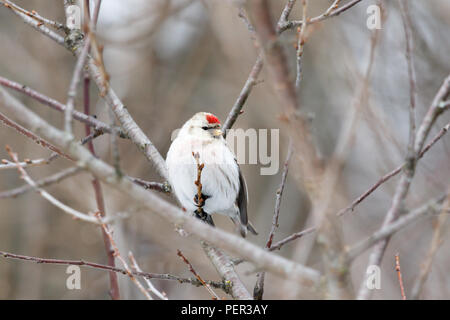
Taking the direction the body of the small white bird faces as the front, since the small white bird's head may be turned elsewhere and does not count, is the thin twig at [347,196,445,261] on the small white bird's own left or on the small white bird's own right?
on the small white bird's own left

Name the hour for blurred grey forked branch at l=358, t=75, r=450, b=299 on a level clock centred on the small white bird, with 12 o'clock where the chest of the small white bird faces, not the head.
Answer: The blurred grey forked branch is roughly at 8 o'clock from the small white bird.

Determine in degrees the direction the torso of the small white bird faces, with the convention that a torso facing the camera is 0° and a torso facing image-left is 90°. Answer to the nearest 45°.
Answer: approximately 45°
